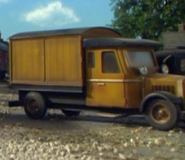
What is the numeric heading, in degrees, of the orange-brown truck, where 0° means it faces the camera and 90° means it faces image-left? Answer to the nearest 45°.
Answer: approximately 315°

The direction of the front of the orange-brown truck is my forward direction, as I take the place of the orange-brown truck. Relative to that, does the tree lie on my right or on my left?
on my left
